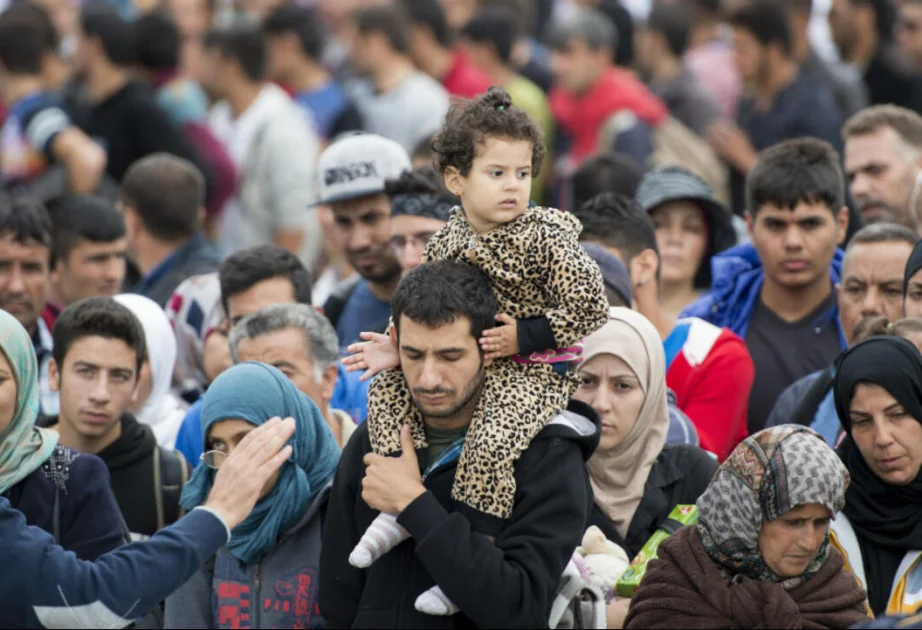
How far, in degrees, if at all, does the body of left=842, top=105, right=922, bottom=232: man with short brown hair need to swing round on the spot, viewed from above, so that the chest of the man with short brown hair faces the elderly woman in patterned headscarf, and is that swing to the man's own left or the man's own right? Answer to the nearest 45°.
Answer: approximately 45° to the man's own left

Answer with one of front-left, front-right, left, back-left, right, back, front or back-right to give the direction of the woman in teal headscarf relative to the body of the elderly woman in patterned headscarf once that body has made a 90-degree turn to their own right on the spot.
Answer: front-right

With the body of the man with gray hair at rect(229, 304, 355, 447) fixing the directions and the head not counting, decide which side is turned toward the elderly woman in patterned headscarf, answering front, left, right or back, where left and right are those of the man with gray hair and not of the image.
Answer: left

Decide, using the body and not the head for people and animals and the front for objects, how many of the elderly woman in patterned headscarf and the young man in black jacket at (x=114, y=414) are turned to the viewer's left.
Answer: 0

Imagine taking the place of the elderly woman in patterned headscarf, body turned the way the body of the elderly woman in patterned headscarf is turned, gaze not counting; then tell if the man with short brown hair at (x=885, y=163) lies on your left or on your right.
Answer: on your left

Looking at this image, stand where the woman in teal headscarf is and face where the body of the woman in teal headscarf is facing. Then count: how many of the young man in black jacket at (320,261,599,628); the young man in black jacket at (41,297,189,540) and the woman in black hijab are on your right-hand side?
1

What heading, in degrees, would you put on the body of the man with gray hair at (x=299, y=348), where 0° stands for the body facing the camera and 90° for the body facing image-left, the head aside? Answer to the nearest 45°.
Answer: approximately 45°

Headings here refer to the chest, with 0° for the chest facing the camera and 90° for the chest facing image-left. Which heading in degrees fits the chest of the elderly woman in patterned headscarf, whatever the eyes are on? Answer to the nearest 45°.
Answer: approximately 315°

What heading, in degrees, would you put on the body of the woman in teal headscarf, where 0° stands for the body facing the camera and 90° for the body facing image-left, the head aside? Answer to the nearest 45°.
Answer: approximately 45°

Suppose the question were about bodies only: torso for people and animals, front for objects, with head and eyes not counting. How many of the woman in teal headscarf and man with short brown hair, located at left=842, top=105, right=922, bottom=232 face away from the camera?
0

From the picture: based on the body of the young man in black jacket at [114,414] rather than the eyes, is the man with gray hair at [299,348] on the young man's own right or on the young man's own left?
on the young man's own left
